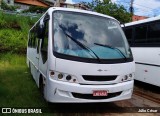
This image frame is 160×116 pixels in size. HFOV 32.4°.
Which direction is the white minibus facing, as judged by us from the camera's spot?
facing the viewer and to the right of the viewer

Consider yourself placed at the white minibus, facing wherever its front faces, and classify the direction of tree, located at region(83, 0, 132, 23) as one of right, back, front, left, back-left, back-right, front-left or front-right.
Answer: back-left
